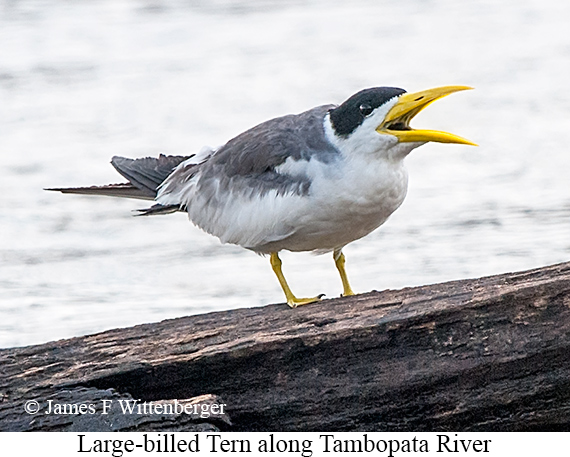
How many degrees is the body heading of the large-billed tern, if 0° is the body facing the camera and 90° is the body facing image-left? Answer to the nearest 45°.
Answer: approximately 270°
